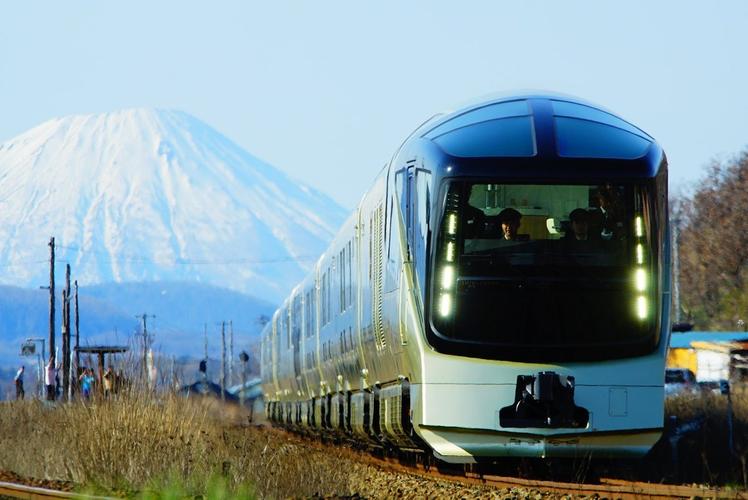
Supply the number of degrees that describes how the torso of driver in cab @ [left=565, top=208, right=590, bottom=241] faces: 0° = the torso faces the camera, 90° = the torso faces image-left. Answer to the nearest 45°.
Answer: approximately 0°

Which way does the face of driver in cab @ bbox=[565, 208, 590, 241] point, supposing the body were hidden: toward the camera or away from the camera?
toward the camera

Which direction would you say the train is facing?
toward the camera

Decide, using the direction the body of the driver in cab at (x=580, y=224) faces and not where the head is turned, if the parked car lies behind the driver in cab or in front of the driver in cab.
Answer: behind

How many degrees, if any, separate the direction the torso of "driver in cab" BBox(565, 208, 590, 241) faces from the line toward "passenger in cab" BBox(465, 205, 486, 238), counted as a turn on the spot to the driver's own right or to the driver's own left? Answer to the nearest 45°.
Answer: approximately 90° to the driver's own right

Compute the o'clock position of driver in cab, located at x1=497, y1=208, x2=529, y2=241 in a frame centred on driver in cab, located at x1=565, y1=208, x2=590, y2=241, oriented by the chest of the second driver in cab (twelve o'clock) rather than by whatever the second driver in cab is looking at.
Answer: The driver in cab, located at x1=497, y1=208, x2=529, y2=241 is roughly at 3 o'clock from the driver in cab, located at x1=565, y1=208, x2=590, y2=241.

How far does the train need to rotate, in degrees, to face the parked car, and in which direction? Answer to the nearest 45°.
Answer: approximately 180°
